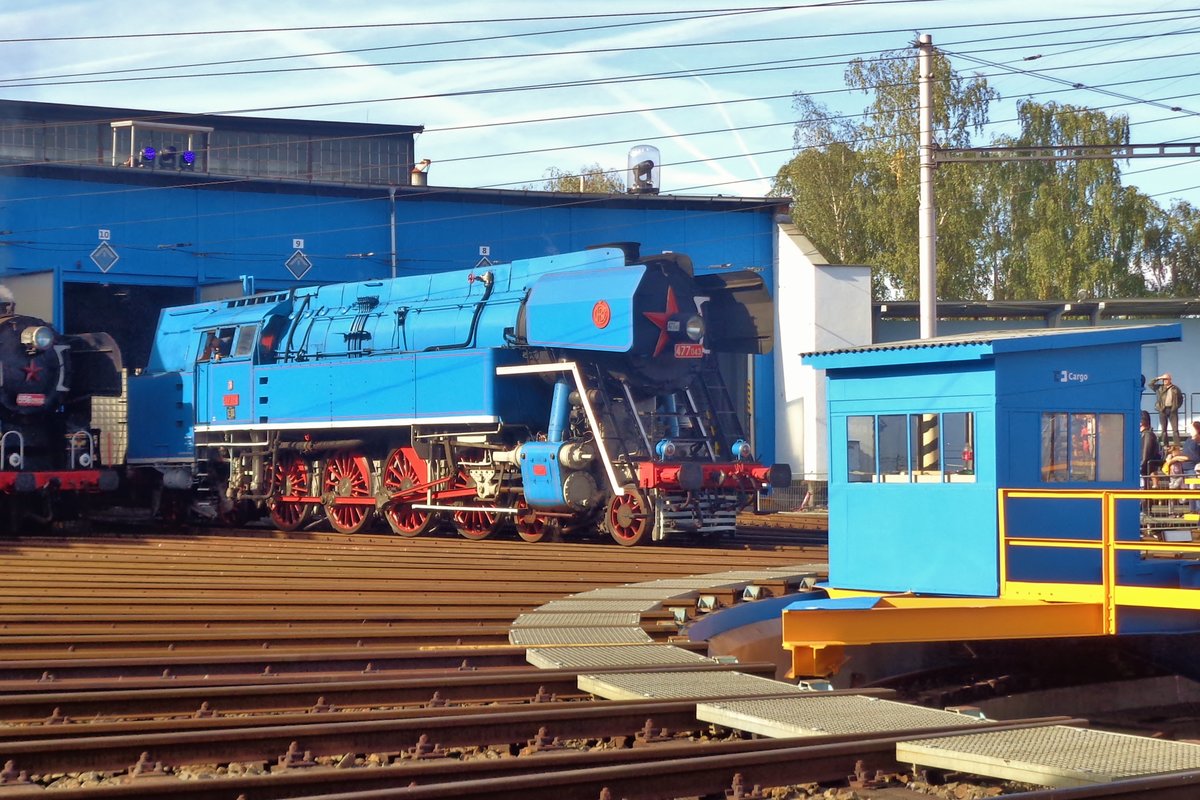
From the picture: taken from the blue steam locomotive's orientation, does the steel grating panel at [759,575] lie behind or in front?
in front

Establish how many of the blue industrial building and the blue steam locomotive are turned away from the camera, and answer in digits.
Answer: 0

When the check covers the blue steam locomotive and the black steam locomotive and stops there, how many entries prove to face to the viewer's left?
0

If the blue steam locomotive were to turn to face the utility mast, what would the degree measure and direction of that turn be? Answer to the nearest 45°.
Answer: approximately 45° to its left

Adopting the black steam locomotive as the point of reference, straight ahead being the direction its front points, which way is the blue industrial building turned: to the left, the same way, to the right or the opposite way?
the same way

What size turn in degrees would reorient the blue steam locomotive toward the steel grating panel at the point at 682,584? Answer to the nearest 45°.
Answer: approximately 45° to its right

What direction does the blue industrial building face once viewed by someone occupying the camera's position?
facing the viewer and to the right of the viewer

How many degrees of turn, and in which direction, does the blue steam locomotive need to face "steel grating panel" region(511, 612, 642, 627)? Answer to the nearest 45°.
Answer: approximately 45° to its right

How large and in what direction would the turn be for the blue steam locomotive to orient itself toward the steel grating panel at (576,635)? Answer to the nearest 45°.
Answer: approximately 45° to its right

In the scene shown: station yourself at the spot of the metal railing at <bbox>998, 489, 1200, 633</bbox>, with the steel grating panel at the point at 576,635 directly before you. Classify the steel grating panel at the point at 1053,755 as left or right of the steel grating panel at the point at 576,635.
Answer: left

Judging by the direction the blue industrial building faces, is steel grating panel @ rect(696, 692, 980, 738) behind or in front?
in front

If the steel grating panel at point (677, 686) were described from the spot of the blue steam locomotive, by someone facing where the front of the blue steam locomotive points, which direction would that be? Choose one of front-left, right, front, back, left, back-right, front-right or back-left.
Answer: front-right
